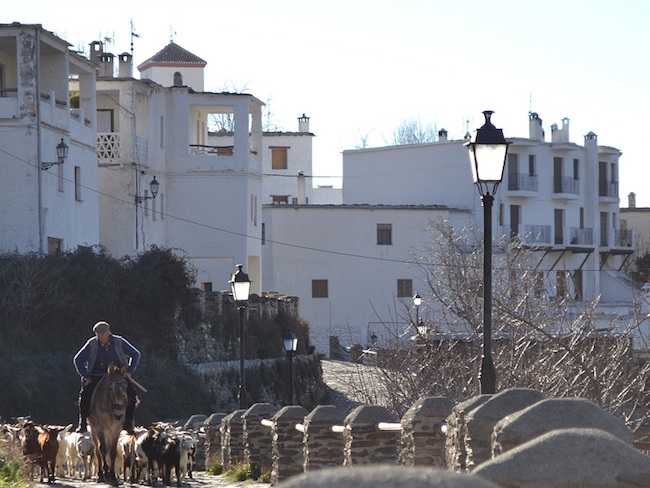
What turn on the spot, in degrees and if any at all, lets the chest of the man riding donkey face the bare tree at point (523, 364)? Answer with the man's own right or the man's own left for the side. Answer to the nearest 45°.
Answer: approximately 135° to the man's own left

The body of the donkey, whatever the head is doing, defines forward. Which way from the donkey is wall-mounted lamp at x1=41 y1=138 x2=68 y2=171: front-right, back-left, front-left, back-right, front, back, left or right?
back

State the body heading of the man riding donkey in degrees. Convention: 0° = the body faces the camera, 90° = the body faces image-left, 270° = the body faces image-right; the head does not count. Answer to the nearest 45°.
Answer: approximately 0°

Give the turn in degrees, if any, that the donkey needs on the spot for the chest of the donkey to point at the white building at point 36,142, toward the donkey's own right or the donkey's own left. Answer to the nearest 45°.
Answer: approximately 180°

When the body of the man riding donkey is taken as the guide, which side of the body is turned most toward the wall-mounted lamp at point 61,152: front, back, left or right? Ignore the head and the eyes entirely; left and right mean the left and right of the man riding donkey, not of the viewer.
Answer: back

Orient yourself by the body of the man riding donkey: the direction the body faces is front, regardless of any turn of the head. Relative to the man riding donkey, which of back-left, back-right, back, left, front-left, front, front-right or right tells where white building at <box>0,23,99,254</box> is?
back
